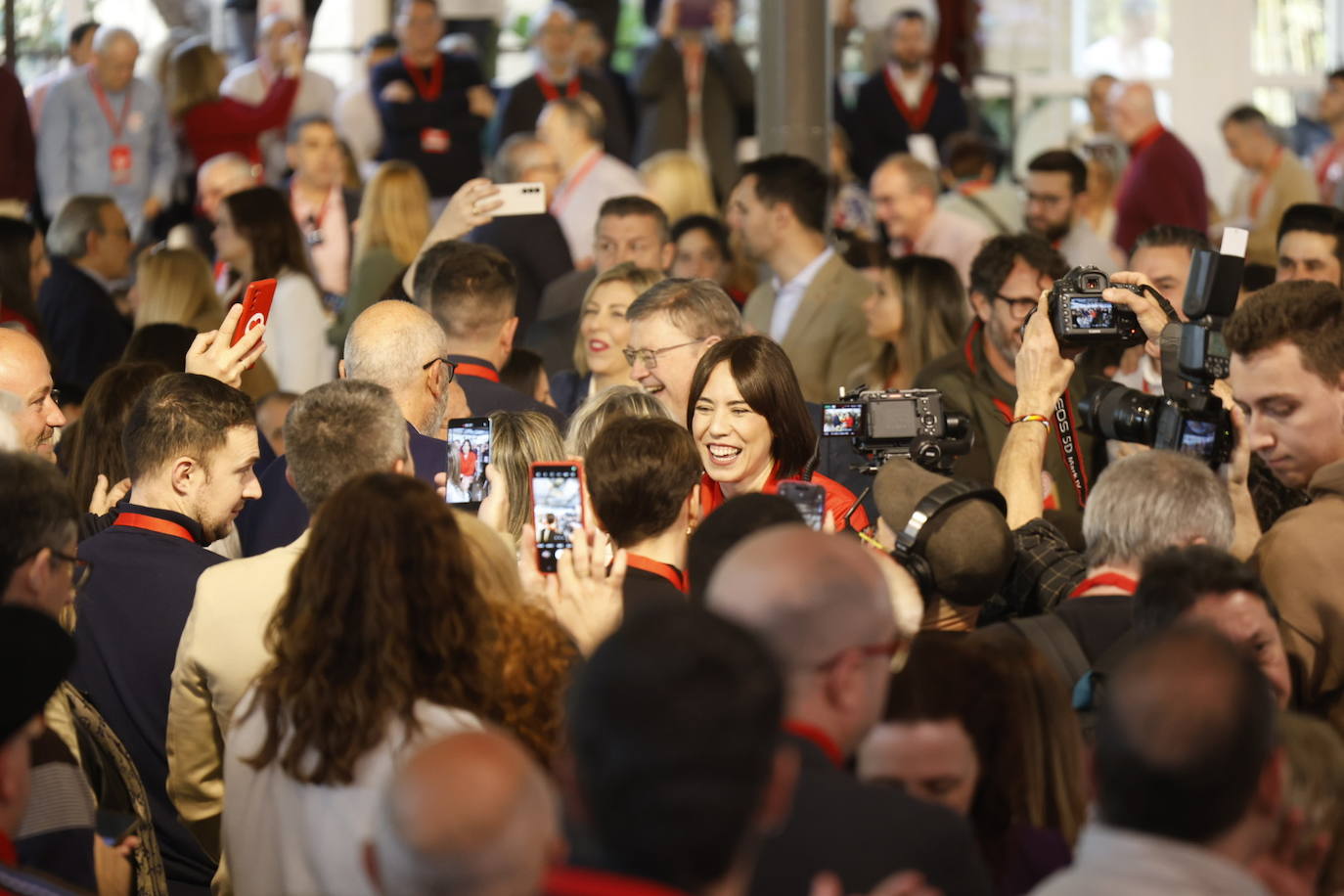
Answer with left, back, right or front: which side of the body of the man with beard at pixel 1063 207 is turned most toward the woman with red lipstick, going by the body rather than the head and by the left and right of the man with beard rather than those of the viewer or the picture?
front

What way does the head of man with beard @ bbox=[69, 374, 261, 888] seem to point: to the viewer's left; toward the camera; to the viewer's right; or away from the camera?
to the viewer's right

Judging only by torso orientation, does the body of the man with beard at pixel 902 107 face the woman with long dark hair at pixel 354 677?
yes

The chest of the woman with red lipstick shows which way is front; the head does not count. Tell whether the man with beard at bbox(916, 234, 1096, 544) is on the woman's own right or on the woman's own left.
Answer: on the woman's own left

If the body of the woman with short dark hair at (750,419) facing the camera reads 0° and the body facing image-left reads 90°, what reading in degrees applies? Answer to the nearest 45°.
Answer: approximately 45°

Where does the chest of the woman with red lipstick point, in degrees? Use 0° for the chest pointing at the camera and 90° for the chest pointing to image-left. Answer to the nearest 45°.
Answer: approximately 45°

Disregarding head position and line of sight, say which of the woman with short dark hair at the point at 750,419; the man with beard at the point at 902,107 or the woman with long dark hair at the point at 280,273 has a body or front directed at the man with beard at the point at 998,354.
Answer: the man with beard at the point at 902,107

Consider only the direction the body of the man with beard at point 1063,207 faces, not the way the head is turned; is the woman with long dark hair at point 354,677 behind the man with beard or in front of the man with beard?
in front

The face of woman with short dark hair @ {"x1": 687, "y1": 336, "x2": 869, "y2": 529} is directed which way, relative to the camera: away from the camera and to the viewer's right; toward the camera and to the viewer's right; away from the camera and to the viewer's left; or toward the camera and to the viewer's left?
toward the camera and to the viewer's left

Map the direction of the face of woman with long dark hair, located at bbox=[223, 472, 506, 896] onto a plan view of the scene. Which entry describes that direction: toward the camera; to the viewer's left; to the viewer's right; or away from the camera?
away from the camera
